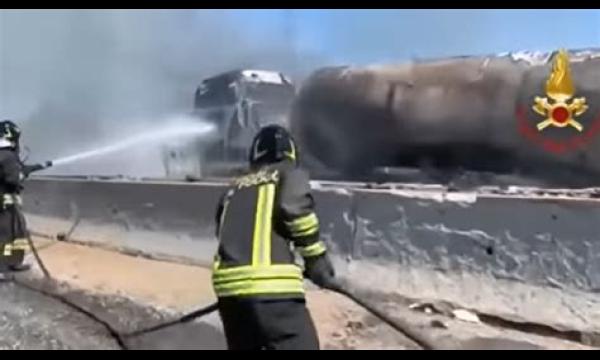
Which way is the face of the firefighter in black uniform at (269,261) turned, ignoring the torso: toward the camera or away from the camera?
away from the camera

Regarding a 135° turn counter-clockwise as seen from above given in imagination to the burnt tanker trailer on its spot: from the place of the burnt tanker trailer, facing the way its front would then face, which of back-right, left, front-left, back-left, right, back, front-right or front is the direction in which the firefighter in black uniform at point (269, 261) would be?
front-right

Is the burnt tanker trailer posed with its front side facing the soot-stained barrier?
no

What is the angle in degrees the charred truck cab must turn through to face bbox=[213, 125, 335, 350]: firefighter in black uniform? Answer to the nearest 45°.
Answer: approximately 45° to its left

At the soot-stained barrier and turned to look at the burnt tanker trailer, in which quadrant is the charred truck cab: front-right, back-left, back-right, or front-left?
front-left

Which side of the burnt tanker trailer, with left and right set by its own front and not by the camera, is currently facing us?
left

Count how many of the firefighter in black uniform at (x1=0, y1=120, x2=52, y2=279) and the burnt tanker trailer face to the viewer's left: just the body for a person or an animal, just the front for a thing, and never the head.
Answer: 1

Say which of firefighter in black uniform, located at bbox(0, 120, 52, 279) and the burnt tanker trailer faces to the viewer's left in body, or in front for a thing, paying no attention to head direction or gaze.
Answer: the burnt tanker trailer

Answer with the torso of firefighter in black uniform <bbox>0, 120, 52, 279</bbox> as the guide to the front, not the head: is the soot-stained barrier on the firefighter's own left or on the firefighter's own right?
on the firefighter's own right

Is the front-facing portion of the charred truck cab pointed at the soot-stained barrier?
no

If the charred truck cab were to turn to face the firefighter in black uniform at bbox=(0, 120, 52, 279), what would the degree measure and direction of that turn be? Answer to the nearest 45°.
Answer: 0° — it already faces them

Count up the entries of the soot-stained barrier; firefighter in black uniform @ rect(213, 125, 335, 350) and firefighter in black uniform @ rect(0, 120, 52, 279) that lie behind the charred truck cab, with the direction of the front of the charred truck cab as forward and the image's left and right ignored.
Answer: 0

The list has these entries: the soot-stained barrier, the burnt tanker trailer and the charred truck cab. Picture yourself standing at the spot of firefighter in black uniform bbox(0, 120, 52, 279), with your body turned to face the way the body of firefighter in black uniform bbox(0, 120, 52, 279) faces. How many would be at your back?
0

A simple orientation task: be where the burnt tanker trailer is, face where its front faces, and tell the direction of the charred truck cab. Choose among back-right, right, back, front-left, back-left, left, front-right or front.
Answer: front-right

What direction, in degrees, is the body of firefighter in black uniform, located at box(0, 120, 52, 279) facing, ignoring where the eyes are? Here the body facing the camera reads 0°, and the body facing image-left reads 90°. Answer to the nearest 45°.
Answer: approximately 270°

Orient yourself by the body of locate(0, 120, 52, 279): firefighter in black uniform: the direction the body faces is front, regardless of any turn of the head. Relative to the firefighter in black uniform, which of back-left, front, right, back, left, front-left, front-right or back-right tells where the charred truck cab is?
front-left
